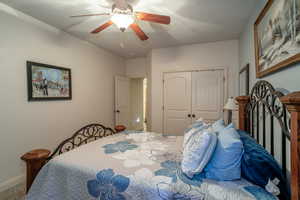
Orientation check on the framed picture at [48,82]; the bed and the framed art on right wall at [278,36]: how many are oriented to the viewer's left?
2

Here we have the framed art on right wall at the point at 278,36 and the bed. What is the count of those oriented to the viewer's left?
2

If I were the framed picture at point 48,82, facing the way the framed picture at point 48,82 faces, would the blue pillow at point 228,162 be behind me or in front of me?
in front

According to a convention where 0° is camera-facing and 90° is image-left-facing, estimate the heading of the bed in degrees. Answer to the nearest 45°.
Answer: approximately 90°

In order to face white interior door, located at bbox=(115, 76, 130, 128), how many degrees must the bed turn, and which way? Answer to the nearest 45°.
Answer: approximately 90° to its right

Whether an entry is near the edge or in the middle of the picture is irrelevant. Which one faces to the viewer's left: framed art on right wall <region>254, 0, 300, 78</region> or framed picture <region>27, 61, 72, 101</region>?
the framed art on right wall

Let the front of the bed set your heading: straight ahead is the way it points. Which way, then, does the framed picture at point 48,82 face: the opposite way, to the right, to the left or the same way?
the opposite way

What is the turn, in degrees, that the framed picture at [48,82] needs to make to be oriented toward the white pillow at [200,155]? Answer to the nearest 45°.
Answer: approximately 45° to its right

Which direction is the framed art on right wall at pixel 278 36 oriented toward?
to the viewer's left

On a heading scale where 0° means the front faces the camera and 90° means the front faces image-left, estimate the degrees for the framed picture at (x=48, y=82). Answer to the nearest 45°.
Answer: approximately 315°

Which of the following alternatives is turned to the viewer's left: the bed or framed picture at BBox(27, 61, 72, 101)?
the bed

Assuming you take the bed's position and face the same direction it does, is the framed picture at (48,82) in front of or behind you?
in front
